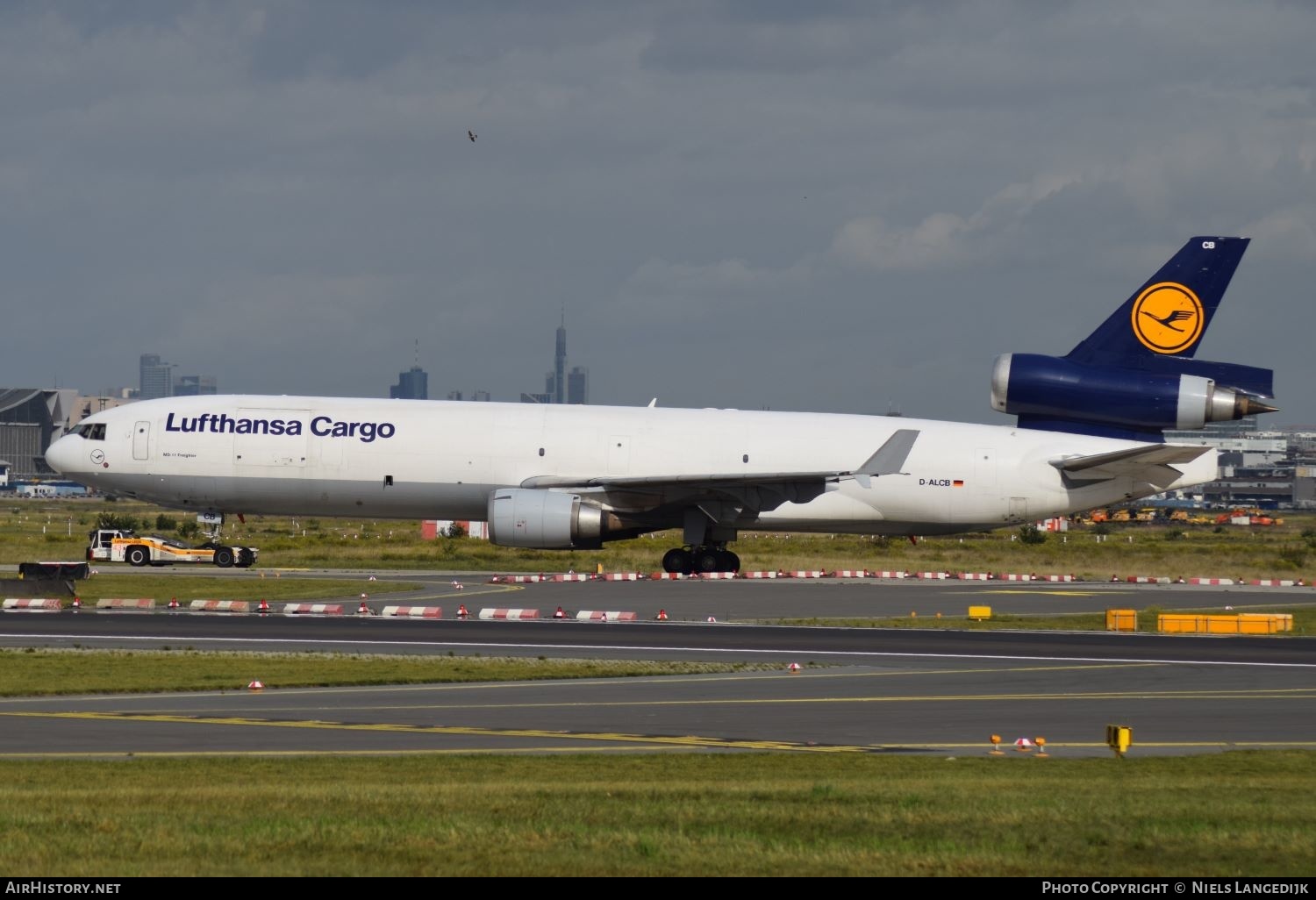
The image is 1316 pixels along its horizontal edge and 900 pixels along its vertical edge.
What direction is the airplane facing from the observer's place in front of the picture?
facing to the left of the viewer

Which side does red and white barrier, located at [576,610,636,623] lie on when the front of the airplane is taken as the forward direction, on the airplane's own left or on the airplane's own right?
on the airplane's own left

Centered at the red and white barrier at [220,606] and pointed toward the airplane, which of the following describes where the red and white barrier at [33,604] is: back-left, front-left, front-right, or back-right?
back-left

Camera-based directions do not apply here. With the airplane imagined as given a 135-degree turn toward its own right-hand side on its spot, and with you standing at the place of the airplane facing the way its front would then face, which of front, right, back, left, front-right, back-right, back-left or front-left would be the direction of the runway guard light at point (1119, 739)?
back-right

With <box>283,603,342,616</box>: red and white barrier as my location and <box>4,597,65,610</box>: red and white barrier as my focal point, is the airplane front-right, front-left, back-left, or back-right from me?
back-right

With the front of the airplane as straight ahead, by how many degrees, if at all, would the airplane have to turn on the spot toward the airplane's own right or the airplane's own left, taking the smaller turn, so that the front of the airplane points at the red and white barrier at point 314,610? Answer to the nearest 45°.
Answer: approximately 45° to the airplane's own left

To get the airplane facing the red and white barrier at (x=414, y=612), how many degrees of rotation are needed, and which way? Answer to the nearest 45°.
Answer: approximately 45° to its left

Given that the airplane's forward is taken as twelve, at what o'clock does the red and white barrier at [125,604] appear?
The red and white barrier is roughly at 11 o'clock from the airplane.

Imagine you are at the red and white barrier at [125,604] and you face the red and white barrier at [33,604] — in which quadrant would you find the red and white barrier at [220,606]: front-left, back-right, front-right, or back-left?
back-left
